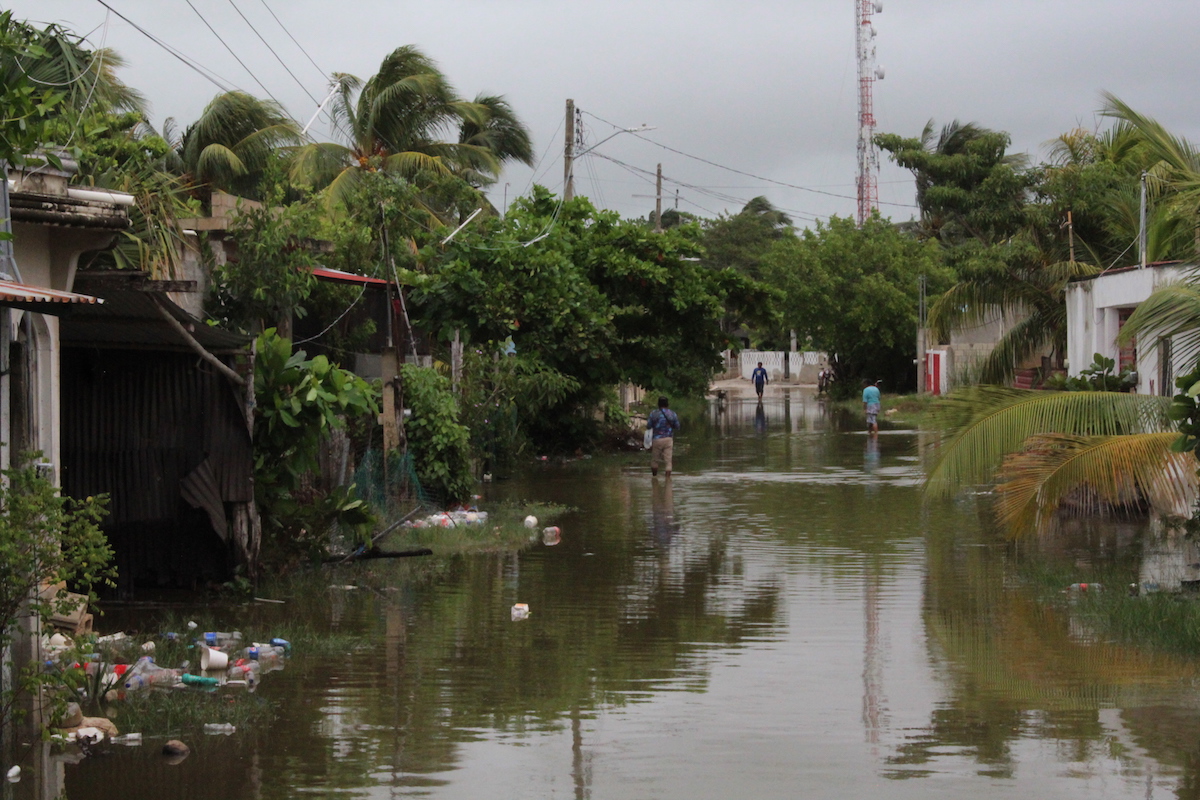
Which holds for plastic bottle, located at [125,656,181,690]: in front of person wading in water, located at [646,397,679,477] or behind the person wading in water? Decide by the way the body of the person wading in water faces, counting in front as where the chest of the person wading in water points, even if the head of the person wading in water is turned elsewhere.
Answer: behind

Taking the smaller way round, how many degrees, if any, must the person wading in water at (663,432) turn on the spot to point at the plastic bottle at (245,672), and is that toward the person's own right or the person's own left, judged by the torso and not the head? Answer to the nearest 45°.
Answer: approximately 180°

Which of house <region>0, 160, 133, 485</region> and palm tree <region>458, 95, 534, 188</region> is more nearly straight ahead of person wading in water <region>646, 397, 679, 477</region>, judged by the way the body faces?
the palm tree

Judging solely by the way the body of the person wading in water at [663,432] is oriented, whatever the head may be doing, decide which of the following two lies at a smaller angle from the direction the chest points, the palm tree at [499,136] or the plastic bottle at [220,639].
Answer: the palm tree

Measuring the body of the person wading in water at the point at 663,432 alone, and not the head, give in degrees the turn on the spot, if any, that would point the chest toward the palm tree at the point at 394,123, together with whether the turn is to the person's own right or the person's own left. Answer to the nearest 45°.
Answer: approximately 45° to the person's own left

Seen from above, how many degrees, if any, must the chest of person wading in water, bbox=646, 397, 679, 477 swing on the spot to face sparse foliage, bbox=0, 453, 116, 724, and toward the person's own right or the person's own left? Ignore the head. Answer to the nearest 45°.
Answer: approximately 180°

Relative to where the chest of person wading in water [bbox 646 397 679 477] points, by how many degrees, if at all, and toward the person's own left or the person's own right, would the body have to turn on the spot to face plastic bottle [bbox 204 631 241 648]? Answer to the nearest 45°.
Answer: approximately 180°

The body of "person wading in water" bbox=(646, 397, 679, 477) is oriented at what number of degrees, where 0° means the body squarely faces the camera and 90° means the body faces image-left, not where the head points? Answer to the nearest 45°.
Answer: approximately 180°

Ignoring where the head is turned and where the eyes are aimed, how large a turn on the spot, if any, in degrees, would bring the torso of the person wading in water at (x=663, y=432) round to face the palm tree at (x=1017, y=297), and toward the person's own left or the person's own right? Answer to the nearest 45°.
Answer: approximately 45° to the person's own right

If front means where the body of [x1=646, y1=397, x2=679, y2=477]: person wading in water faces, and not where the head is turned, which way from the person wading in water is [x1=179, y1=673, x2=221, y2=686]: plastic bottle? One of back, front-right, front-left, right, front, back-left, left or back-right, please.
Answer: back

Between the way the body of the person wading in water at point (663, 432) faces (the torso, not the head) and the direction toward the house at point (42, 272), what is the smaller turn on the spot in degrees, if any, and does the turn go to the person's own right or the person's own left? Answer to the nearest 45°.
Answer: approximately 180°

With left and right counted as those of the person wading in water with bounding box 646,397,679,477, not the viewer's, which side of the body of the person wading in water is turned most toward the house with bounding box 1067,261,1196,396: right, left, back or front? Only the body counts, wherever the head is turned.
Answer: right

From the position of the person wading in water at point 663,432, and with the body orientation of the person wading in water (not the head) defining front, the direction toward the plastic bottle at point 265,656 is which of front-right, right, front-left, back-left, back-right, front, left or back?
back
